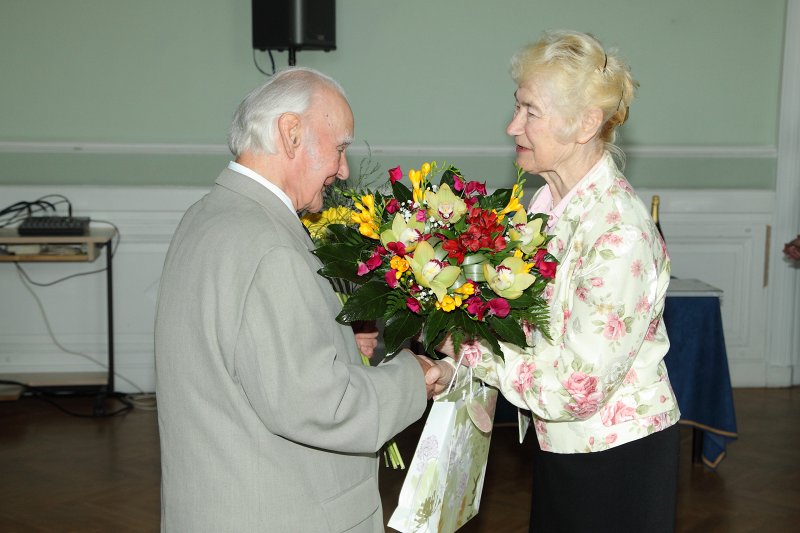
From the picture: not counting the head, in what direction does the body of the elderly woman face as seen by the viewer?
to the viewer's left

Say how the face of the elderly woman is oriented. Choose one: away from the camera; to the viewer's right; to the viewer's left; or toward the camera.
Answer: to the viewer's left

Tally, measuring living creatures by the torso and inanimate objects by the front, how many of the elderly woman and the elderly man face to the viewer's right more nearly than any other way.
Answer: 1

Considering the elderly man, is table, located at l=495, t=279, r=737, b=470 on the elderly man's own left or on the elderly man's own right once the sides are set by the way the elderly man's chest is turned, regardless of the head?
on the elderly man's own left

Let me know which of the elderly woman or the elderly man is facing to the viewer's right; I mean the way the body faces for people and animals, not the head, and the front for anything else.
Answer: the elderly man

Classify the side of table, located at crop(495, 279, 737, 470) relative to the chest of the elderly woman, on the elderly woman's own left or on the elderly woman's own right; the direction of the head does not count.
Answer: on the elderly woman's own right

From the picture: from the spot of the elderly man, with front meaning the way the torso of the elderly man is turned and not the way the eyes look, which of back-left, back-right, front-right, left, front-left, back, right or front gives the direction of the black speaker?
left

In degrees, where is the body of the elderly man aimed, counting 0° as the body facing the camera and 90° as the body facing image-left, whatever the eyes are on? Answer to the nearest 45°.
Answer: approximately 270°

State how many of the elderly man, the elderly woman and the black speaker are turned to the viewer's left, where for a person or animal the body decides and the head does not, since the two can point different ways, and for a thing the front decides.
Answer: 1

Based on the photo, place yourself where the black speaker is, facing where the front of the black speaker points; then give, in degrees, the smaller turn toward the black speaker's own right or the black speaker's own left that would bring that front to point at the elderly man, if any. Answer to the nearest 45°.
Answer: approximately 45° to the black speaker's own right

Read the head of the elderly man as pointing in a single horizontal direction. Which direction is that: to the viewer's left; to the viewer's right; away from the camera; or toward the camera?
to the viewer's right

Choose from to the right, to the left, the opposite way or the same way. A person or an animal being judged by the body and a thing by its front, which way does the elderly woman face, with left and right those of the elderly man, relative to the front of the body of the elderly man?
the opposite way

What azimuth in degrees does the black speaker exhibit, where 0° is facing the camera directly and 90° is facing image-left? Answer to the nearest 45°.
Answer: approximately 315°
